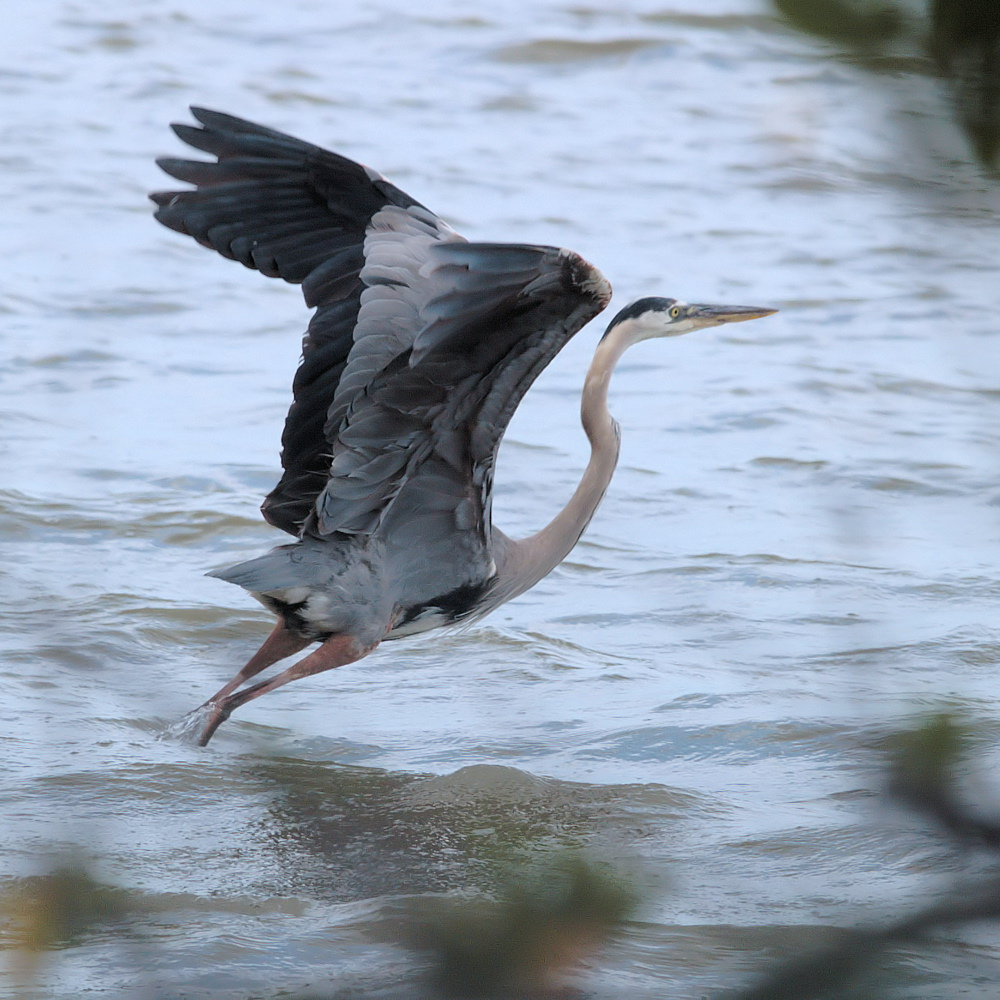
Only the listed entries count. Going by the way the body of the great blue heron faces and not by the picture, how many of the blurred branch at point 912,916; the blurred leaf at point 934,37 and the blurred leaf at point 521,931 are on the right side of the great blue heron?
3

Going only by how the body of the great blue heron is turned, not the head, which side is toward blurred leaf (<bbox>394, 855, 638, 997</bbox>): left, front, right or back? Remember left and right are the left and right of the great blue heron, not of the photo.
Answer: right

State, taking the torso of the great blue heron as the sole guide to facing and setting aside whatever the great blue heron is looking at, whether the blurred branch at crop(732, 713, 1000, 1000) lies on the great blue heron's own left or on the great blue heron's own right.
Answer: on the great blue heron's own right

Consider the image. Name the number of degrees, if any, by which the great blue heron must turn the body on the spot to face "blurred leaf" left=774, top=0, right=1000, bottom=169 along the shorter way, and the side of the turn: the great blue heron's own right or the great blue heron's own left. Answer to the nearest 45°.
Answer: approximately 90° to the great blue heron's own right

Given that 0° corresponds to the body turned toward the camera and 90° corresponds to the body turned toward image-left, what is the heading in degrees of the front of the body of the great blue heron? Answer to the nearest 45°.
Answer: approximately 270°
